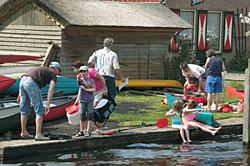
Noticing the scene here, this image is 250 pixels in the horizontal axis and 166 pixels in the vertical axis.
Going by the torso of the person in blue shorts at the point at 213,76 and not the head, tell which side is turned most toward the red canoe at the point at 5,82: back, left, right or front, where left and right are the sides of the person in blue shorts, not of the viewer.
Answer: left
